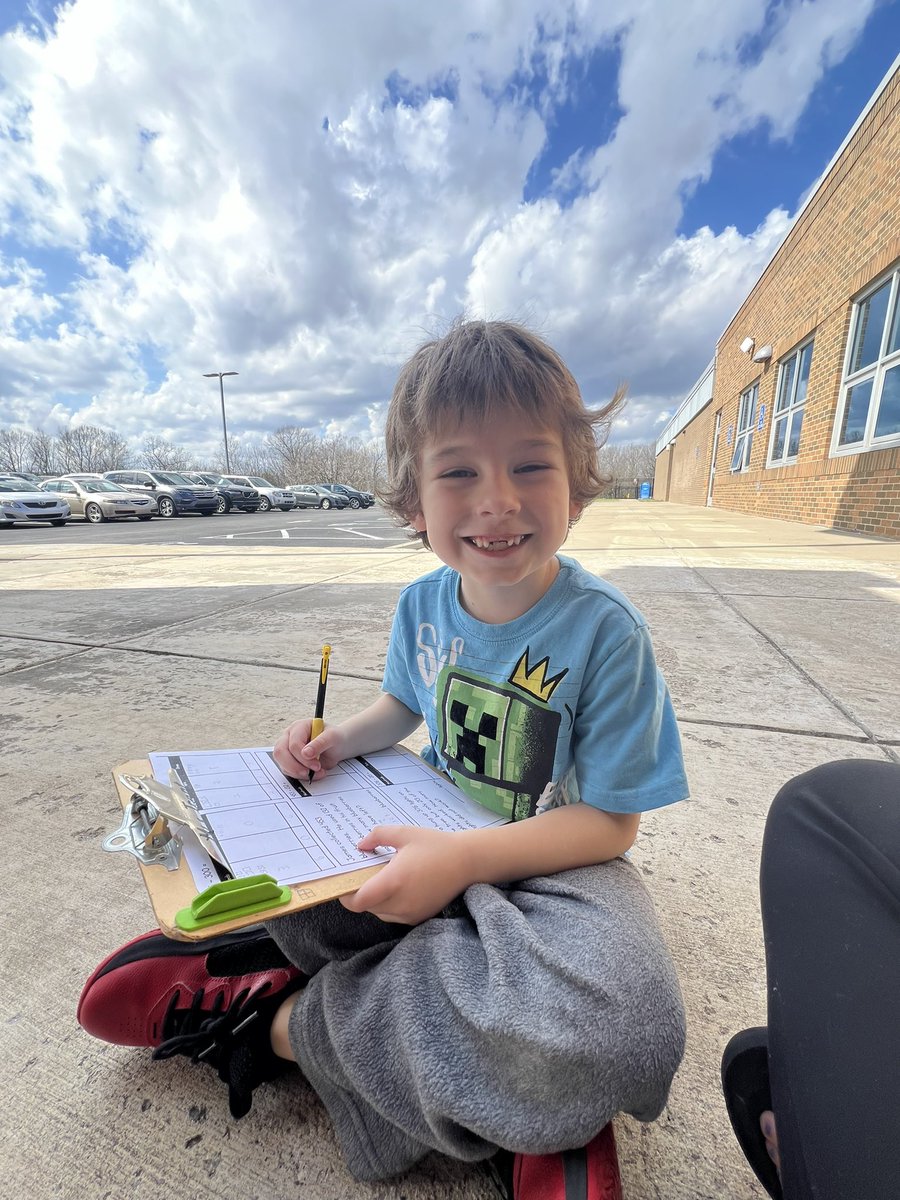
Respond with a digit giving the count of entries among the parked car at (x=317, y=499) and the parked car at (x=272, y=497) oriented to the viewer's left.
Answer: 0

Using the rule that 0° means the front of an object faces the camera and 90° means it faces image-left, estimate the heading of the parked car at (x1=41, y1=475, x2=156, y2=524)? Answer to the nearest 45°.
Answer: approximately 315°

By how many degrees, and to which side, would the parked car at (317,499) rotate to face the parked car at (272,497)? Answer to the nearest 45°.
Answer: approximately 90° to its right

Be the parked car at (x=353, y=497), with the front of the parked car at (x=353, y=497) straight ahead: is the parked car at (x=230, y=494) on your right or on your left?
on your right

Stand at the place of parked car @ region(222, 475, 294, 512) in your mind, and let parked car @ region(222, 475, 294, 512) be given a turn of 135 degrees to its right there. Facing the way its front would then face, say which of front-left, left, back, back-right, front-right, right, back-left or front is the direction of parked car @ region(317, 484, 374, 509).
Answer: back-right

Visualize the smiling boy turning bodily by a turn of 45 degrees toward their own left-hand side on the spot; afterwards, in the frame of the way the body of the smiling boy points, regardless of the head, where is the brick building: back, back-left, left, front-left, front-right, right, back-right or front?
back-left

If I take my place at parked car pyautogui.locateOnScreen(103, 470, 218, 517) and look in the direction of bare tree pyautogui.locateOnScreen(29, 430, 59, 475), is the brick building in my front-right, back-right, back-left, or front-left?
back-right

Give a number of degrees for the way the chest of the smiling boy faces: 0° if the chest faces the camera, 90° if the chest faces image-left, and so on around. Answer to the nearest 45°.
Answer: approximately 45°

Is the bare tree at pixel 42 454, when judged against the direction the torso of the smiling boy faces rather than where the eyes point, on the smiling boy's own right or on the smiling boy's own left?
on the smiling boy's own right

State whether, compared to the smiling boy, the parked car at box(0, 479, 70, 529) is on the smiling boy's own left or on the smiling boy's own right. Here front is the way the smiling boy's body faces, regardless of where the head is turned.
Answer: on the smiling boy's own right

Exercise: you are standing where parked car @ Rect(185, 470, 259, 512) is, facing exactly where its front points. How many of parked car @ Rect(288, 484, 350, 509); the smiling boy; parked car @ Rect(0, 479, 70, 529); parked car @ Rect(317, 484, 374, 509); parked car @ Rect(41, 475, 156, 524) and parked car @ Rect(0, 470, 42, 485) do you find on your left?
2

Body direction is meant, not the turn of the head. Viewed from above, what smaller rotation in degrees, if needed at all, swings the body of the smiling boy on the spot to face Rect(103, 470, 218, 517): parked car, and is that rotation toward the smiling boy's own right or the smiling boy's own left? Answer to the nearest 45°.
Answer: approximately 135° to the smiling boy's own right
